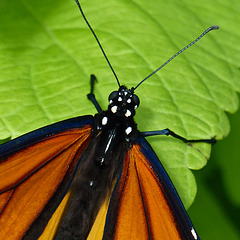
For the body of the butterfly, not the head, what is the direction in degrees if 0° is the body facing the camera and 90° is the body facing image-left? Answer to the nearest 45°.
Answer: approximately 180°
